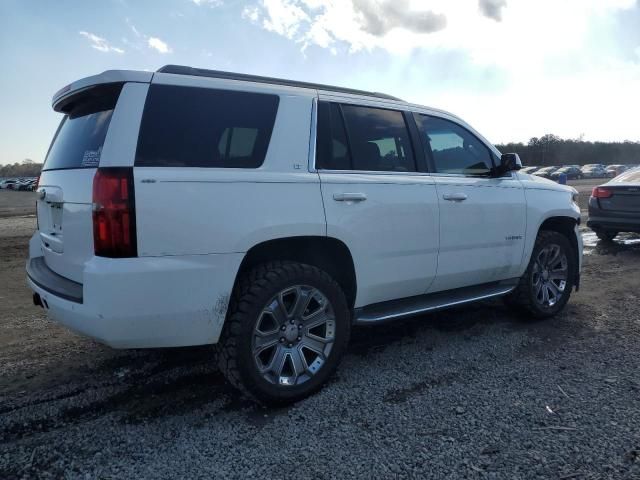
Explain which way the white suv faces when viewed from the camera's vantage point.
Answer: facing away from the viewer and to the right of the viewer

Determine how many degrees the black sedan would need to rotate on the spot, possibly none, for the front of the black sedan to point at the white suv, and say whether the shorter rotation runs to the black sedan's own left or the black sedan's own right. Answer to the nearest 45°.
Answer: approximately 180°

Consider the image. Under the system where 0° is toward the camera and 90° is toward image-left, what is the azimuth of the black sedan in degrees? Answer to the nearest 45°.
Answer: approximately 180°

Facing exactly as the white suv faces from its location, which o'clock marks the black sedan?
The black sedan is roughly at 12 o'clock from the white suv.

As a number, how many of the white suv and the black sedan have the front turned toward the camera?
0
